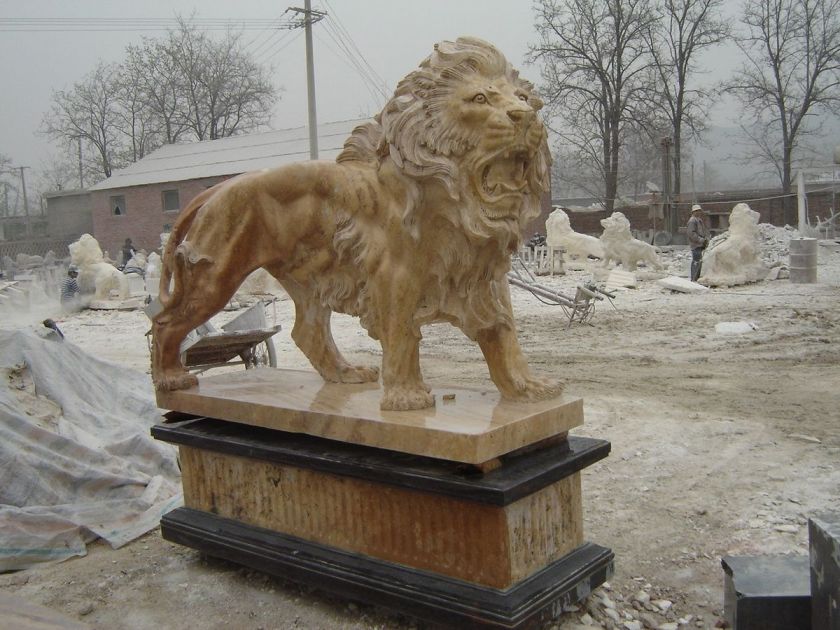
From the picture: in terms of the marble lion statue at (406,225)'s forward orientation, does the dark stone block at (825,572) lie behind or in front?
in front

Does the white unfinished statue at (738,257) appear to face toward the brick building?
no

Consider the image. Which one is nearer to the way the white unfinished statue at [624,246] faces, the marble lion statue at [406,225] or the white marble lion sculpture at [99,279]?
the white marble lion sculpture

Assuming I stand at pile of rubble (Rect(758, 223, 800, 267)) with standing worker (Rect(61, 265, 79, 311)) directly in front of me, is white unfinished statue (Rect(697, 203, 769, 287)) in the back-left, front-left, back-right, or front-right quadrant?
front-left

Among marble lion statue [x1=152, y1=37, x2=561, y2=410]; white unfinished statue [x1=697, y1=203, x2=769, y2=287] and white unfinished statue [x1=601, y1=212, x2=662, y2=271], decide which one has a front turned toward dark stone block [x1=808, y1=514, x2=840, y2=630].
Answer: the marble lion statue

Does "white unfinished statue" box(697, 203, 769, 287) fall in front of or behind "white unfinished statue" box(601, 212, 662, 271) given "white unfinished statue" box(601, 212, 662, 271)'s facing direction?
behind

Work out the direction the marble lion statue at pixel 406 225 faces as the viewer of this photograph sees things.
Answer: facing the viewer and to the right of the viewer

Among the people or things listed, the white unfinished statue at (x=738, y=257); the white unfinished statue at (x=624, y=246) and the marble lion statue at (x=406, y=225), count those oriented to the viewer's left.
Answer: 1

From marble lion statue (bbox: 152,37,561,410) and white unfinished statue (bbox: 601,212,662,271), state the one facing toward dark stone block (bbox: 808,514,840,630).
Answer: the marble lion statue

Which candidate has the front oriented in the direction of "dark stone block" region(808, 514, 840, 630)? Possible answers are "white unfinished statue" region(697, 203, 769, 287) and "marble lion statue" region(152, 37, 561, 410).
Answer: the marble lion statue

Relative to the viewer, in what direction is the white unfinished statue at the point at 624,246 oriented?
to the viewer's left

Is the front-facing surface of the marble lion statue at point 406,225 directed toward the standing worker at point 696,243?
no

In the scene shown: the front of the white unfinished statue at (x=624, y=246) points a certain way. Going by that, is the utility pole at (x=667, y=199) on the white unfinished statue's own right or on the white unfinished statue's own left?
on the white unfinished statue's own right
